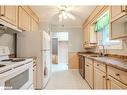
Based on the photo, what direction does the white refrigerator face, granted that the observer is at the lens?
facing to the right of the viewer

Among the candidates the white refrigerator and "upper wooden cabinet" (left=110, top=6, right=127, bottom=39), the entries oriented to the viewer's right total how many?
1

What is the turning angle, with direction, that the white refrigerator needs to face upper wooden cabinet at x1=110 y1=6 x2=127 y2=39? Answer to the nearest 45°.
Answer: approximately 45° to its right

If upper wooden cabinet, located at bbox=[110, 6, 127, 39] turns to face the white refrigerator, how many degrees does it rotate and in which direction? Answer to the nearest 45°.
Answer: approximately 45° to its right

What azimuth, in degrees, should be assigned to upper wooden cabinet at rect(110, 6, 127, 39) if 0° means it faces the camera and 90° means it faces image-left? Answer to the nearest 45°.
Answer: approximately 45°

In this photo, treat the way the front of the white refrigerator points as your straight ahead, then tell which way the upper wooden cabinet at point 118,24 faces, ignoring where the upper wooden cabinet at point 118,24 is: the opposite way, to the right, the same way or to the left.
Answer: the opposite way
